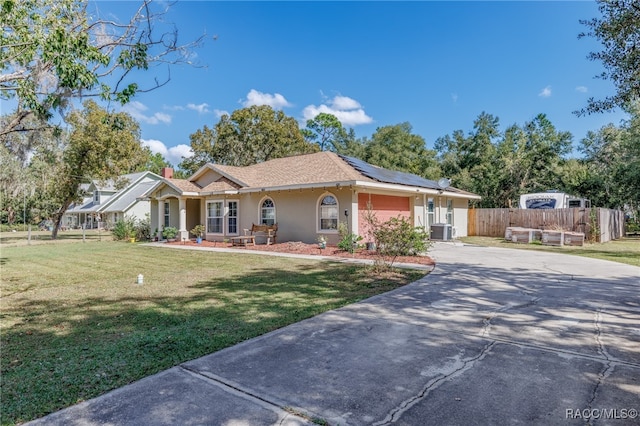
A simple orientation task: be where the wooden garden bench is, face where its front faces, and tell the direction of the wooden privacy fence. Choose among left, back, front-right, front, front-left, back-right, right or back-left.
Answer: back-left

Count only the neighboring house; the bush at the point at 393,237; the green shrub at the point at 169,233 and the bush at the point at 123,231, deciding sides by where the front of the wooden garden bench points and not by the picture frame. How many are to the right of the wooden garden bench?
3

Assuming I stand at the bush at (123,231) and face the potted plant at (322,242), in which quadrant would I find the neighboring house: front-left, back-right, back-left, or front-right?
back-left

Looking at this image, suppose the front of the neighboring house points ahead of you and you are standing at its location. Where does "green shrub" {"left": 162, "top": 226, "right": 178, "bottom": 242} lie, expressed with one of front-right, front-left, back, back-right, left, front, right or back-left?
front-left

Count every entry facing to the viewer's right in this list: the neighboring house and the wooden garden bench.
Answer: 0

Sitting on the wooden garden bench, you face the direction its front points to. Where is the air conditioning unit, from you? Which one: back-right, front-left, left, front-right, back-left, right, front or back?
back-left

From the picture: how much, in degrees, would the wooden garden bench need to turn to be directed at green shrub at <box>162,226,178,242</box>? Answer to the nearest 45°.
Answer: approximately 90° to its right

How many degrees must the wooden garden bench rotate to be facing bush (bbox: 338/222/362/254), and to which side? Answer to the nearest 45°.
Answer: approximately 90° to its left

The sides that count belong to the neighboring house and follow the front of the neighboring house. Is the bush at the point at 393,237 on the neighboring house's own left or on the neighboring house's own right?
on the neighboring house's own left

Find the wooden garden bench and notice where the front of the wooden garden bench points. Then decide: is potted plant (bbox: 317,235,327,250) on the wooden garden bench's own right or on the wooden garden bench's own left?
on the wooden garden bench's own left

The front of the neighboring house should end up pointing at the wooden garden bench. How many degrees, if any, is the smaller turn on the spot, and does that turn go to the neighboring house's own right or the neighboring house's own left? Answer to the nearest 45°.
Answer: approximately 45° to the neighboring house's own left
